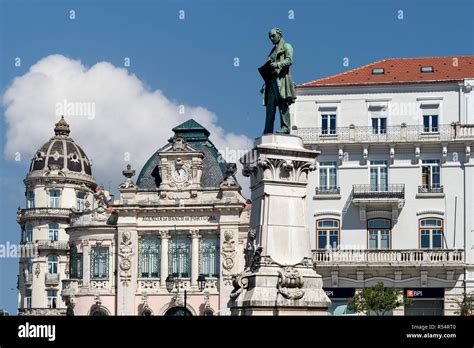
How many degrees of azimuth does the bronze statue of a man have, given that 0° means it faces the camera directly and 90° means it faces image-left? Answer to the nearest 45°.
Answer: approximately 45°

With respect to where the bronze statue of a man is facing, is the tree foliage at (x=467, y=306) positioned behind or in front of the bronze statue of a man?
behind

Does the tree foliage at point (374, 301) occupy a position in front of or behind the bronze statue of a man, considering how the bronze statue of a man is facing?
behind
